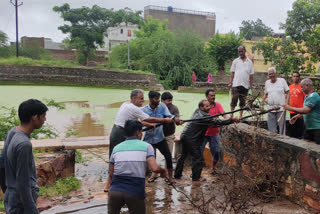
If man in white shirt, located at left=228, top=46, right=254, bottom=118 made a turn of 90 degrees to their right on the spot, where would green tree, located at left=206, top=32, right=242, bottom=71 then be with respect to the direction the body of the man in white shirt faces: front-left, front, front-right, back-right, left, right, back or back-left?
right

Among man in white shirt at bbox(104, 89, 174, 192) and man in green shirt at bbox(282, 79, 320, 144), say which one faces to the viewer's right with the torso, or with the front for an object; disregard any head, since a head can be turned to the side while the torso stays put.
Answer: the man in white shirt

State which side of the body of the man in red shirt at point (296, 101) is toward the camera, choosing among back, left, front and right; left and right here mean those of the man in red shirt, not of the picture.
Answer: front

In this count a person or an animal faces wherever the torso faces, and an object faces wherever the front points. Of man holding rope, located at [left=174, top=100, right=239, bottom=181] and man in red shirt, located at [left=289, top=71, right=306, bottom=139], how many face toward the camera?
1

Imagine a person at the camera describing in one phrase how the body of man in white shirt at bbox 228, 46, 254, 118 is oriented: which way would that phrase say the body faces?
toward the camera

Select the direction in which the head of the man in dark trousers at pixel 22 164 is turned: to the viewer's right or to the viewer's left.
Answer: to the viewer's right

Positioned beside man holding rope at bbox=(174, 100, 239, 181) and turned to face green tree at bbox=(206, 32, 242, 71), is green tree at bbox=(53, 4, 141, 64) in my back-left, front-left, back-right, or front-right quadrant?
front-left

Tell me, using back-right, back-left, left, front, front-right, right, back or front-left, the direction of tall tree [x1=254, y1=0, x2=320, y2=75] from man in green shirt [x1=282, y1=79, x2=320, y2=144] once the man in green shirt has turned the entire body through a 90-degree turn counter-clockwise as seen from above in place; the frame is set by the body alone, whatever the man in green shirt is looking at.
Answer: back

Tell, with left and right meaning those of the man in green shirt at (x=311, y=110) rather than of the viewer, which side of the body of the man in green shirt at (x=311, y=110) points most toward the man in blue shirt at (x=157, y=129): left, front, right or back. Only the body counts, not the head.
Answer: front

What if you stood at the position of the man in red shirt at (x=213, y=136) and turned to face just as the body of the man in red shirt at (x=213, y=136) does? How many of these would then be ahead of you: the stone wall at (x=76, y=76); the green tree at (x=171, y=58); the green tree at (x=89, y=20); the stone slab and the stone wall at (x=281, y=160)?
1

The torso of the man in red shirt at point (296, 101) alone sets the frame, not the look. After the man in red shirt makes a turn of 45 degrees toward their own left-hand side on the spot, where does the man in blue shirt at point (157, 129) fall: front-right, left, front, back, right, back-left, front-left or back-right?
right

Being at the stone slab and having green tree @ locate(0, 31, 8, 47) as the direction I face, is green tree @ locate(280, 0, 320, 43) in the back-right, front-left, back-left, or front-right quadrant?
front-right

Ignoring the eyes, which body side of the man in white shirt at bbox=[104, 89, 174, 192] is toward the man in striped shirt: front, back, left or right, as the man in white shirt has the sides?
right
